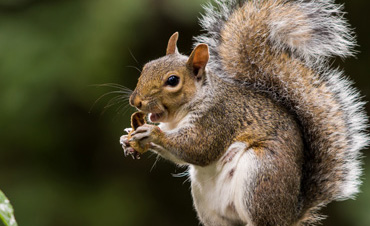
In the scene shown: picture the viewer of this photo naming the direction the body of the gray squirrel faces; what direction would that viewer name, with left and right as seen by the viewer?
facing to the left of the viewer
